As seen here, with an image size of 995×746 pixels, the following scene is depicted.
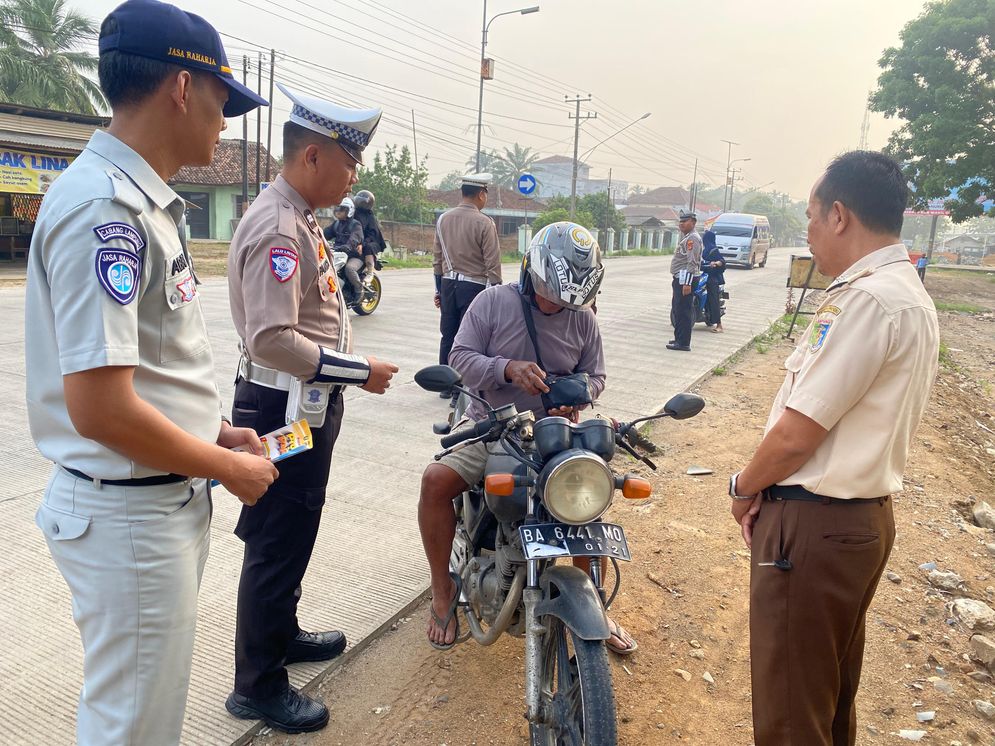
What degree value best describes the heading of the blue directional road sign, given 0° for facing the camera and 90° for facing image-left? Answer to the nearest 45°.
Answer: approximately 0°

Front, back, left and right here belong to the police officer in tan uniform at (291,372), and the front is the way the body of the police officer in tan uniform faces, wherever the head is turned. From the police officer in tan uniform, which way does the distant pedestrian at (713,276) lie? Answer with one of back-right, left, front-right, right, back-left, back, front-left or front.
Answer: front-left

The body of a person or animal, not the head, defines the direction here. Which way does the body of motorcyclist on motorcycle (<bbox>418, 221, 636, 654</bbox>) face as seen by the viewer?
toward the camera

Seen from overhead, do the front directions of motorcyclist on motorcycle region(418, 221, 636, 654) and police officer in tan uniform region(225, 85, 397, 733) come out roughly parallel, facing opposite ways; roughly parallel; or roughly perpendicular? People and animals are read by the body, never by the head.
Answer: roughly perpendicular

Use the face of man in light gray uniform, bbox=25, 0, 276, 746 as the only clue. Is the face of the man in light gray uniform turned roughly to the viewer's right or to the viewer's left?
to the viewer's right

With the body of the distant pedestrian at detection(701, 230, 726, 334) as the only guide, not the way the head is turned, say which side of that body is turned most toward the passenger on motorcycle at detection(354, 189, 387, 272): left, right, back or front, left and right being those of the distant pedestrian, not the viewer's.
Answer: front

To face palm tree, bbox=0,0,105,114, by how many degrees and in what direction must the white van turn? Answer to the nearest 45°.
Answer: approximately 45° to its right

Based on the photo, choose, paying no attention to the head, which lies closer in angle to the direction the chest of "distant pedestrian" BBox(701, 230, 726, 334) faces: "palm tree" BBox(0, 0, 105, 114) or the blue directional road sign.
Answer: the palm tree

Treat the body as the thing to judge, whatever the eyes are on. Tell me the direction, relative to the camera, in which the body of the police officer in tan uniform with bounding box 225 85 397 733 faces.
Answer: to the viewer's right

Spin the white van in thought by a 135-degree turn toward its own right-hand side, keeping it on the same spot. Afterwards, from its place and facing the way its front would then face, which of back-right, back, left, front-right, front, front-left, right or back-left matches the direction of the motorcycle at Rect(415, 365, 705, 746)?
back

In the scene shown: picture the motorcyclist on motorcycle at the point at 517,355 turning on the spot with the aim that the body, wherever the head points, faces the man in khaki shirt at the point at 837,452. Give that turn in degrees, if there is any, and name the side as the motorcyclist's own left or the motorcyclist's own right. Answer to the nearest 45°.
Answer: approximately 45° to the motorcyclist's own left

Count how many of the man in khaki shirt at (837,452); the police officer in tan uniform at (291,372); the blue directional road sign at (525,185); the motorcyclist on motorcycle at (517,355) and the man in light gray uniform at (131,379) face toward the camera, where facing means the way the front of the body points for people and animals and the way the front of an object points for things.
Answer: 2

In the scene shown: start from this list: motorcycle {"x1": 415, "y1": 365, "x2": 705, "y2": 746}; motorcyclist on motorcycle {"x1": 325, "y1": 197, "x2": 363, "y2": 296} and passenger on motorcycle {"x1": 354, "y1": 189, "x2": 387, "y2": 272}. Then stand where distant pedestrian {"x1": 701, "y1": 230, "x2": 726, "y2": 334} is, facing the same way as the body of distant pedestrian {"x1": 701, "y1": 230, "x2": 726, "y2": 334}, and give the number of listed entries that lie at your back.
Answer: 0

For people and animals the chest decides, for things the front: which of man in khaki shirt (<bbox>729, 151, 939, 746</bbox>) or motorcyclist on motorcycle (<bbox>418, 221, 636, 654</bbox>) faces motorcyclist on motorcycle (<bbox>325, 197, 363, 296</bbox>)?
the man in khaki shirt
